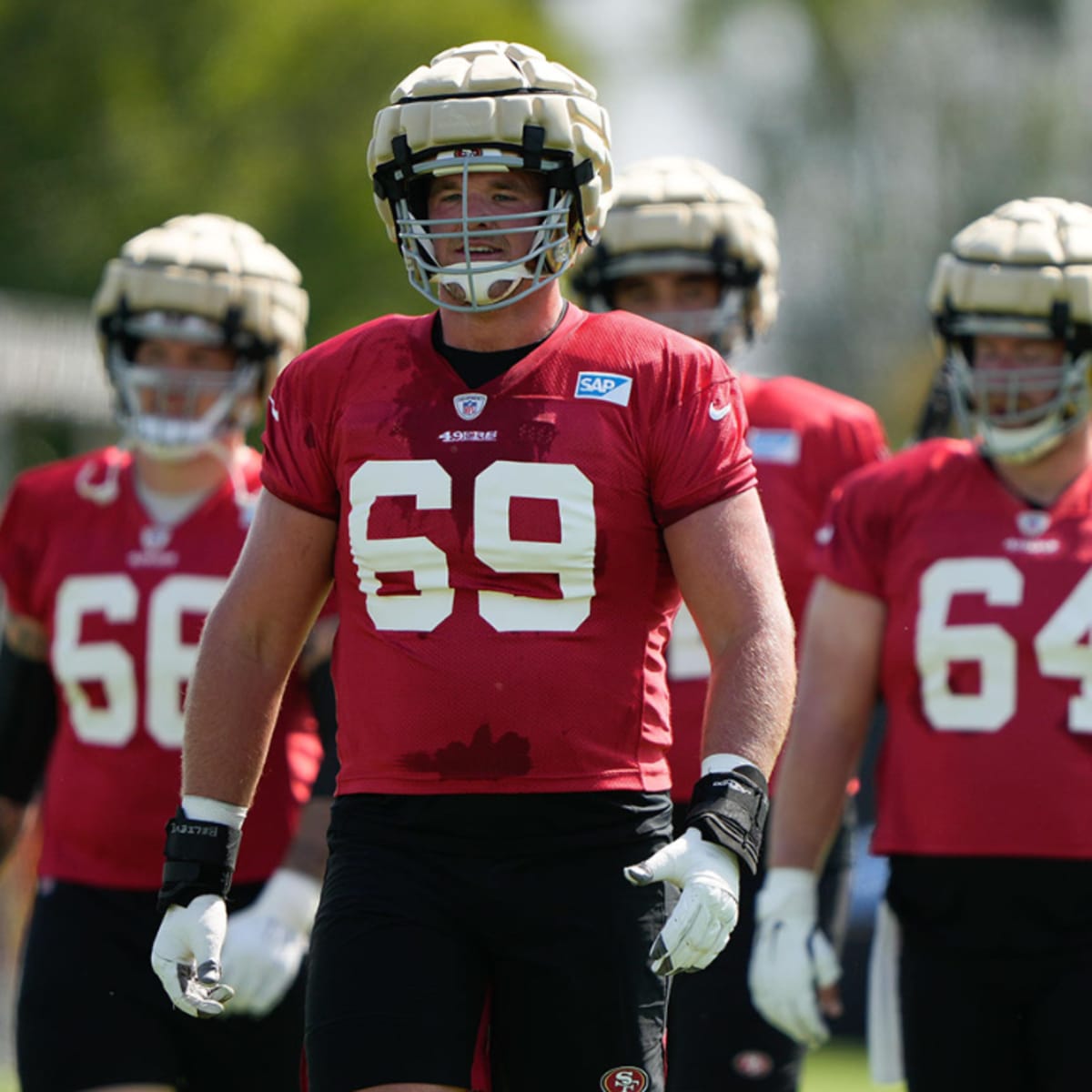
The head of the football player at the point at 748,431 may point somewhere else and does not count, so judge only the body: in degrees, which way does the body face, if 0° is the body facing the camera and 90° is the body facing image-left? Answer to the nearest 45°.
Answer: approximately 0°

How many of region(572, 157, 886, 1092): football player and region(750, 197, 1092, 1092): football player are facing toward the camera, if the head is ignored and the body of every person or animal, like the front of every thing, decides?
2

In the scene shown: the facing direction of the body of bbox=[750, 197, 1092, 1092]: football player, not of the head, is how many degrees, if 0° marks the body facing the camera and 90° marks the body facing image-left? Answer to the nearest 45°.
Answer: approximately 0°

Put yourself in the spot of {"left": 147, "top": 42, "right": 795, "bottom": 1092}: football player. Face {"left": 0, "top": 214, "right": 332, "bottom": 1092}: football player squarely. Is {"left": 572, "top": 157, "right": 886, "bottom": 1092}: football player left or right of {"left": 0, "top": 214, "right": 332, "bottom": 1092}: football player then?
right

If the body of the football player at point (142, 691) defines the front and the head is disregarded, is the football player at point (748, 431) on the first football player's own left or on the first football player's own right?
on the first football player's own left

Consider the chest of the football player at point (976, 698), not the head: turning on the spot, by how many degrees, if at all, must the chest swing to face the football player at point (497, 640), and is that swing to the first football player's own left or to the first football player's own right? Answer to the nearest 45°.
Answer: approximately 45° to the first football player's own right

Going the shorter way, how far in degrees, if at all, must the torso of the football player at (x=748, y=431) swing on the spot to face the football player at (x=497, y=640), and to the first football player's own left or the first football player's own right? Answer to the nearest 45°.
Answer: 0° — they already face them
